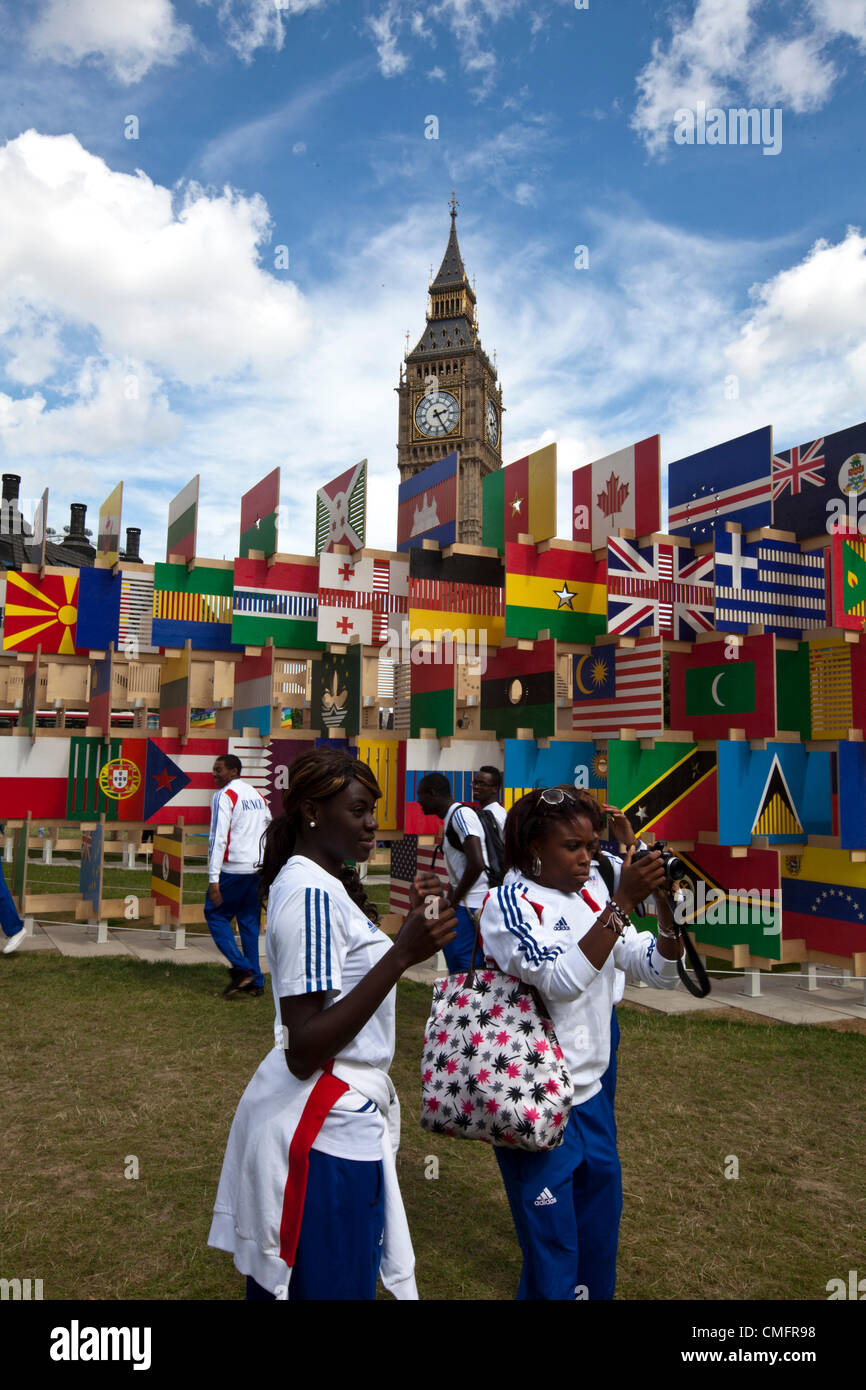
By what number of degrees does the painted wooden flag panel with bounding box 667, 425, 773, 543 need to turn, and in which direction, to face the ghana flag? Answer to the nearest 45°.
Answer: approximately 45° to its right

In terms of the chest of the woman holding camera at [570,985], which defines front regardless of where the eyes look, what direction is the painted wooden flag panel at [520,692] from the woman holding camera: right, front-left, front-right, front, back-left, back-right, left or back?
back-left

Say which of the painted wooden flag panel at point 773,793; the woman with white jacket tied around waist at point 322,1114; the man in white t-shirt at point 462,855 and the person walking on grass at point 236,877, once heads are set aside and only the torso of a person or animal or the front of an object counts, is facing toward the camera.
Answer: the painted wooden flag panel

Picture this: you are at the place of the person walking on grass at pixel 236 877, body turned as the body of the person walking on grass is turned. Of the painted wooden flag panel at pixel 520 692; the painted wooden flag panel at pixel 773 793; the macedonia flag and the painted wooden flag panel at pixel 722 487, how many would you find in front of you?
1

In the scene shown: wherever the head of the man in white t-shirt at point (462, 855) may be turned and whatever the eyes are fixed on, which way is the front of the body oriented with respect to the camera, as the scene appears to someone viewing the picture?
to the viewer's left

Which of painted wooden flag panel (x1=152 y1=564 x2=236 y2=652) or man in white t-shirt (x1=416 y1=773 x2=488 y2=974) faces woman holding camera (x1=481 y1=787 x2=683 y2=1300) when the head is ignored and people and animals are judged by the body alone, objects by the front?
the painted wooden flag panel

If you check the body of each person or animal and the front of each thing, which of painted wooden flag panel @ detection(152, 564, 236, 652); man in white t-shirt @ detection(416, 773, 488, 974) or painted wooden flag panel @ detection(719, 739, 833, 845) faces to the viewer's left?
the man in white t-shirt

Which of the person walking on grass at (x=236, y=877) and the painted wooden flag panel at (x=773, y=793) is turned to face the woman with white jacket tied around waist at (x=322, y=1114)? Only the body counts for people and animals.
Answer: the painted wooden flag panel

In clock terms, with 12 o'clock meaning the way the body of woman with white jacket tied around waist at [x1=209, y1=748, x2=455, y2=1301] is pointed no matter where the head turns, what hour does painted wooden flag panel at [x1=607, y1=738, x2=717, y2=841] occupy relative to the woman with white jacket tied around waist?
The painted wooden flag panel is roughly at 10 o'clock from the woman with white jacket tied around waist.

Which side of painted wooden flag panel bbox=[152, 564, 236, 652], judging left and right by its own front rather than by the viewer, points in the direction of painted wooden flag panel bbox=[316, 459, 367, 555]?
left

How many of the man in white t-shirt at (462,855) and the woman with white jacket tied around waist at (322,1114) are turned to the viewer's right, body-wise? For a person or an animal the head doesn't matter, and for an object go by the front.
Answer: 1

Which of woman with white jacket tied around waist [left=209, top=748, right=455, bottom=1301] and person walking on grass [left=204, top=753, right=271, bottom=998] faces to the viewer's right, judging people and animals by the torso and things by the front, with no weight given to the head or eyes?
the woman with white jacket tied around waist

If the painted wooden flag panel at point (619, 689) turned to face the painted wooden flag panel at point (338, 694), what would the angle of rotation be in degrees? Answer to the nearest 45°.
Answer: approximately 45° to its right

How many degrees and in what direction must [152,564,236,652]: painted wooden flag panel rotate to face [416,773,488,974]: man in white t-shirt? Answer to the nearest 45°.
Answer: approximately 45° to its left

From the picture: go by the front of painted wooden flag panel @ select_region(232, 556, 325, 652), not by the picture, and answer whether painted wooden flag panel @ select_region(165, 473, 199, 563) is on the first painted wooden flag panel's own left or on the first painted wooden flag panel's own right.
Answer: on the first painted wooden flag panel's own right

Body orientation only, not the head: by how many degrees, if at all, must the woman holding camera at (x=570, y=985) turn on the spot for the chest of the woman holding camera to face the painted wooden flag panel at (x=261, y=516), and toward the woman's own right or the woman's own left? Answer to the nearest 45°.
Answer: approximately 180°

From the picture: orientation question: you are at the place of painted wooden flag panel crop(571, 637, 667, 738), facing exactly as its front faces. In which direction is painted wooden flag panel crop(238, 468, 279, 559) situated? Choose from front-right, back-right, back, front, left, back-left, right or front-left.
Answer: front-right

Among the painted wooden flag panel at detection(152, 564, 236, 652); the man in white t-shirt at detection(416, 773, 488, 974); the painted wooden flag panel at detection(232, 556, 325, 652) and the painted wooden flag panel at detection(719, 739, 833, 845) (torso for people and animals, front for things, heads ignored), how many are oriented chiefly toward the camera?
3

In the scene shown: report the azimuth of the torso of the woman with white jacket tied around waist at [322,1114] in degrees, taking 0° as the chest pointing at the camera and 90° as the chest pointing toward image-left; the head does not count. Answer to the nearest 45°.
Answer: approximately 270°
